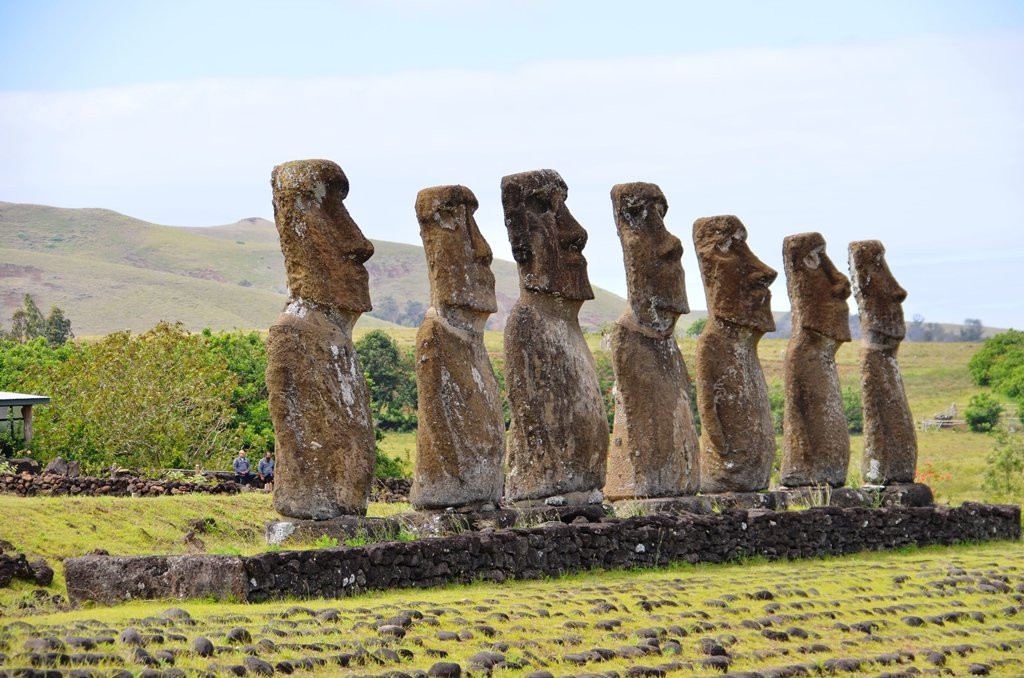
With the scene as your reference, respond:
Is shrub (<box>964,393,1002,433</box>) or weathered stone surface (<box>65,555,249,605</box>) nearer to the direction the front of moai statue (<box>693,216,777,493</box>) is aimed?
the shrub

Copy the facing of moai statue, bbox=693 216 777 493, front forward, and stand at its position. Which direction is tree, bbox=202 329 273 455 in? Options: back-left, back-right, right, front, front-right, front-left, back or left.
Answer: back-left

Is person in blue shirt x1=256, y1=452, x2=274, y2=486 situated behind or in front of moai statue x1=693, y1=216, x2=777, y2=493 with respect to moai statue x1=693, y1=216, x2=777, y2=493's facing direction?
behind

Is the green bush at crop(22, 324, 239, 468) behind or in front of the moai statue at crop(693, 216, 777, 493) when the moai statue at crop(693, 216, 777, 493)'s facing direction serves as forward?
behind

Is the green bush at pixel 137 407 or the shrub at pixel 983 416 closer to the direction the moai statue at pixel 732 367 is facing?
the shrub

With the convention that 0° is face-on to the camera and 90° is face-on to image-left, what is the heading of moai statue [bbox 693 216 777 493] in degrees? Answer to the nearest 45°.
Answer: approximately 270°

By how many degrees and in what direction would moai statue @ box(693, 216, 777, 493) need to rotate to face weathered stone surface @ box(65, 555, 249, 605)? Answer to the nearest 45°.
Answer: approximately 135° to its right

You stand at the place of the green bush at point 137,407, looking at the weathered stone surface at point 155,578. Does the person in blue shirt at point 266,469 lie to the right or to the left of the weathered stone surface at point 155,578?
left

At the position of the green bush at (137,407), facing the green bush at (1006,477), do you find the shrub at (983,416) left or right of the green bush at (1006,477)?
left
